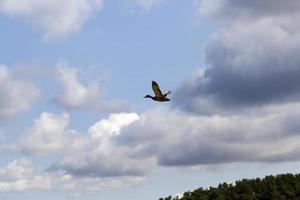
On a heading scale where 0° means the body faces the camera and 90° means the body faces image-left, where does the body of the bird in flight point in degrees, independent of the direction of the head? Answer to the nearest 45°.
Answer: approximately 90°
